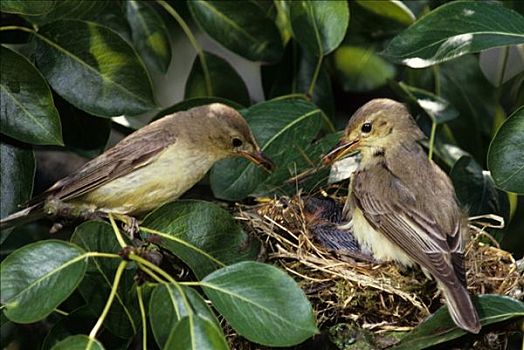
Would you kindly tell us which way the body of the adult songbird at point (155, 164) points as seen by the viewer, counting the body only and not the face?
to the viewer's right

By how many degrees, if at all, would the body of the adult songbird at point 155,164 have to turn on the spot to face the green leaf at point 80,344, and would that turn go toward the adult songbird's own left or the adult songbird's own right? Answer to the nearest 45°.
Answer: approximately 90° to the adult songbird's own right

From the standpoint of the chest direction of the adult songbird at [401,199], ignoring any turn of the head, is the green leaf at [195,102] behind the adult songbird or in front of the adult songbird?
in front

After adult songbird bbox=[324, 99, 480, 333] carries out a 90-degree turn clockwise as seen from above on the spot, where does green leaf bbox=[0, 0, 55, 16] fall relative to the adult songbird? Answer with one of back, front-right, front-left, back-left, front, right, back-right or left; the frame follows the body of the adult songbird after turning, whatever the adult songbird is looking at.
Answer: back-left

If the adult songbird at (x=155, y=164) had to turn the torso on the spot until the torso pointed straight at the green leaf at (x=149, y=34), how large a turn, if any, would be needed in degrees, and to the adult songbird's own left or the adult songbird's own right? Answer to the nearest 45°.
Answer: approximately 90° to the adult songbird's own left

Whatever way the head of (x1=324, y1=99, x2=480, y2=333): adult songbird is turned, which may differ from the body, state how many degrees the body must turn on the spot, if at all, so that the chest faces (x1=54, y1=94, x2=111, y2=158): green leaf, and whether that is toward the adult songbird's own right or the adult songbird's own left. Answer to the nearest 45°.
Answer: approximately 45° to the adult songbird's own left

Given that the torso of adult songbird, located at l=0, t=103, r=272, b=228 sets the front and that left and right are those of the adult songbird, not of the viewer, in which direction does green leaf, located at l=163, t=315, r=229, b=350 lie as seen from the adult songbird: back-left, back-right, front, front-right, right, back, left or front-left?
right

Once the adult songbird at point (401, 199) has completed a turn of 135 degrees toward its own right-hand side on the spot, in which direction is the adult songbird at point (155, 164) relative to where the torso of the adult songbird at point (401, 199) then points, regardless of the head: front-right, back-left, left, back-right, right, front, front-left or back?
back

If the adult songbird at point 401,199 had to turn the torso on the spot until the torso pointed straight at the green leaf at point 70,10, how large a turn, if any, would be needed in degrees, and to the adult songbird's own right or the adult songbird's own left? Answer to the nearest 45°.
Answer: approximately 45° to the adult songbird's own left

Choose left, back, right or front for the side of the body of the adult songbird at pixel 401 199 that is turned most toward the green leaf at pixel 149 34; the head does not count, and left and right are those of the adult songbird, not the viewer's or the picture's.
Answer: front

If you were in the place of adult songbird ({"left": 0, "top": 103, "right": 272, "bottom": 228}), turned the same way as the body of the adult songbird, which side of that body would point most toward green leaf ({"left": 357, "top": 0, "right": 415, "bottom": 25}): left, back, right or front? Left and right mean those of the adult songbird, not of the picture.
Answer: front

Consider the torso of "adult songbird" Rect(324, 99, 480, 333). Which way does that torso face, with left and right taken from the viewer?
facing away from the viewer and to the left of the viewer
